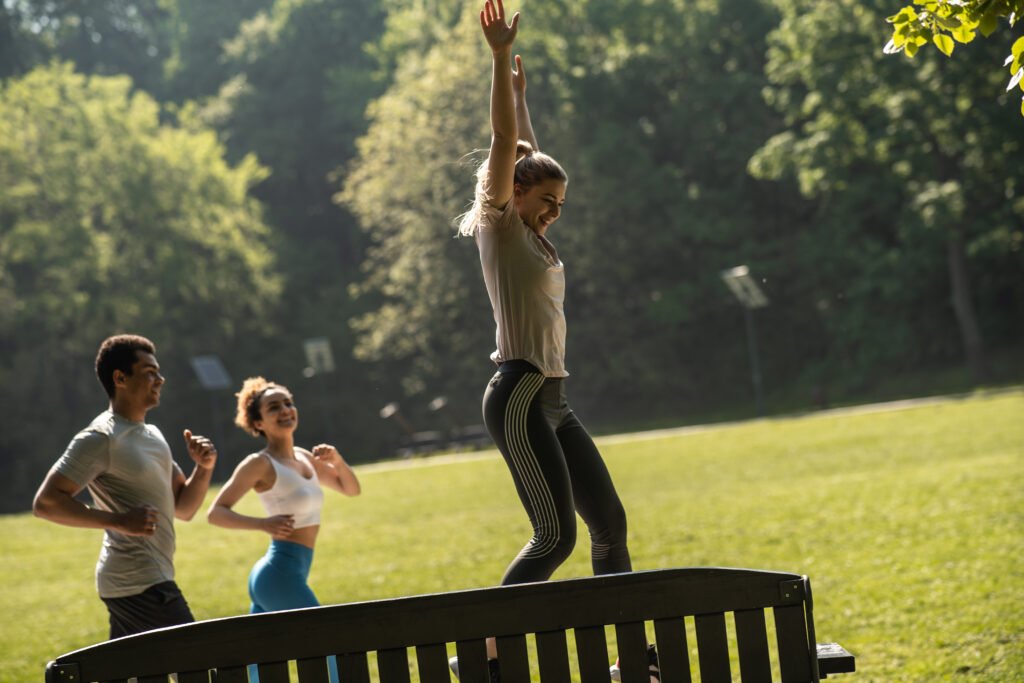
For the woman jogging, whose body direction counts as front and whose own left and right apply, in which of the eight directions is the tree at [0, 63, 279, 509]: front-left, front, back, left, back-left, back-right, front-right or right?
back-left

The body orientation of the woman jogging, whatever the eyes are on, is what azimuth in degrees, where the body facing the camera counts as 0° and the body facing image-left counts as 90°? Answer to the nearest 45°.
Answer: approximately 315°

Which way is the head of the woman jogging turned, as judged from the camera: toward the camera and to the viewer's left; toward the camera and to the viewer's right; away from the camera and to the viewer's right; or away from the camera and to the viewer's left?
toward the camera and to the viewer's right

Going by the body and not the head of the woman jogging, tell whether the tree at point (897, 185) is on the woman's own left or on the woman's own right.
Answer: on the woman's own left

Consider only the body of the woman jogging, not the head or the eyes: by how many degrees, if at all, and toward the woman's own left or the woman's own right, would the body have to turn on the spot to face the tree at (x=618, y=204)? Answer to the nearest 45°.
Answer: approximately 135° to the woman's own left
